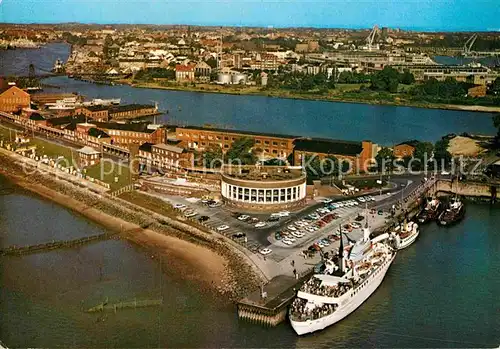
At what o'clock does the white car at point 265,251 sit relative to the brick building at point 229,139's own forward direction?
The white car is roughly at 12 o'clock from the brick building.

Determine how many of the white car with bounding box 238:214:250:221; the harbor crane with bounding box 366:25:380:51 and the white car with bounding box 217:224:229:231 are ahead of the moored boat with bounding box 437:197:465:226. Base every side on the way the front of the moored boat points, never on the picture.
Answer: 2

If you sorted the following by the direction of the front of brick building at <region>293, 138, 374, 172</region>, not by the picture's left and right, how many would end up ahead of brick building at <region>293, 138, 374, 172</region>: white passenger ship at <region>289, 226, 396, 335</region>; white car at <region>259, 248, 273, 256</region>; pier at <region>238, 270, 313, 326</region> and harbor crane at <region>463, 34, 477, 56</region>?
3

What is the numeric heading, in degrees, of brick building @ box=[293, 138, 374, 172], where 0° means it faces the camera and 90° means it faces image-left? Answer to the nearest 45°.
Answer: approximately 0°

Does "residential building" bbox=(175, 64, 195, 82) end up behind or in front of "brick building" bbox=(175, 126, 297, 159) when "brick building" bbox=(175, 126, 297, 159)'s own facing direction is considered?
behind

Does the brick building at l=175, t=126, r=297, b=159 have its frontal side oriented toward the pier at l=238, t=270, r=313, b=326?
yes

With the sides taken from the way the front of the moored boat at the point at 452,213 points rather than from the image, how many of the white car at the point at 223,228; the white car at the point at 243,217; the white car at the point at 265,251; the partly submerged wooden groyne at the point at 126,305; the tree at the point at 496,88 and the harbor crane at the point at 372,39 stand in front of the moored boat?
4

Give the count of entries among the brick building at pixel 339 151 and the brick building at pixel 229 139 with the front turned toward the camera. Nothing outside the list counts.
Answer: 2

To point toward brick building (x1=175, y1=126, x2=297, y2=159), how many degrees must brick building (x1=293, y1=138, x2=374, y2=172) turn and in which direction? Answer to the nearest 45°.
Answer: approximately 135° to its right
